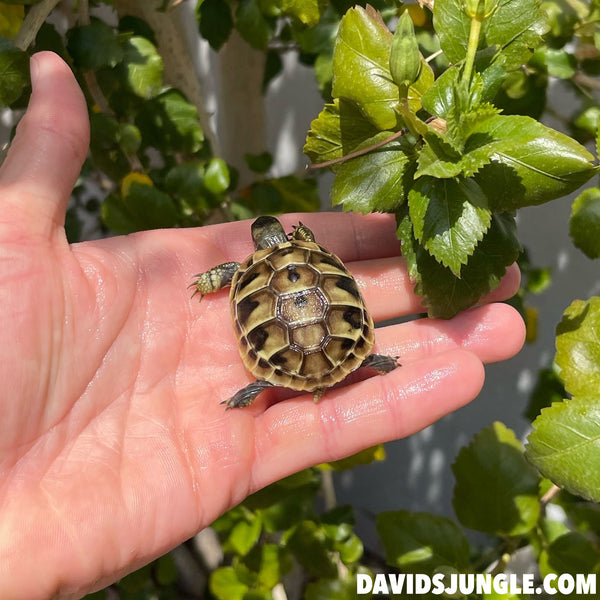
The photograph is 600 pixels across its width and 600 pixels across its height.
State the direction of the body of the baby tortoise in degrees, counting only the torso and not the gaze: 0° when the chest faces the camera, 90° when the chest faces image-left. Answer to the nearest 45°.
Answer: approximately 180°
